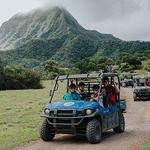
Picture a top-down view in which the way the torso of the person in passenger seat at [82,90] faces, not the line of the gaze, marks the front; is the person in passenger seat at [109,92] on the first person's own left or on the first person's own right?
on the first person's own left

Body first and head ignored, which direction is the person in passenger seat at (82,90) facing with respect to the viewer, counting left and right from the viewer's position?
facing the viewer and to the left of the viewer

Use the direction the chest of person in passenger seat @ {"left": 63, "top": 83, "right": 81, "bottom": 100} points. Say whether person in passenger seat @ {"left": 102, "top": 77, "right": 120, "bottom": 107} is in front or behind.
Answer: behind

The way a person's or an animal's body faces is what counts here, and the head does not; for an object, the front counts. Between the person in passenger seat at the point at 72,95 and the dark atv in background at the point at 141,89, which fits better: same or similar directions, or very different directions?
same or similar directions

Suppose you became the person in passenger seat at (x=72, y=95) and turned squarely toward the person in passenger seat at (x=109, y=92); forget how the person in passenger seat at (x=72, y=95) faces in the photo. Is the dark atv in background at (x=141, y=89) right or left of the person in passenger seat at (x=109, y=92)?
left

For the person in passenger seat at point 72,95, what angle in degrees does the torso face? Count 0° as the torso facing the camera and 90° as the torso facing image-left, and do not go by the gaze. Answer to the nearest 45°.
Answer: approximately 45°

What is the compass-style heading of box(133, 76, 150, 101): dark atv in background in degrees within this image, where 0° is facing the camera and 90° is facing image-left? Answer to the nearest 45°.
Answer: approximately 45°

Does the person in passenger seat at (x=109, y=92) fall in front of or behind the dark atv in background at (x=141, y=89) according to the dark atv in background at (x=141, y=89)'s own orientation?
in front
